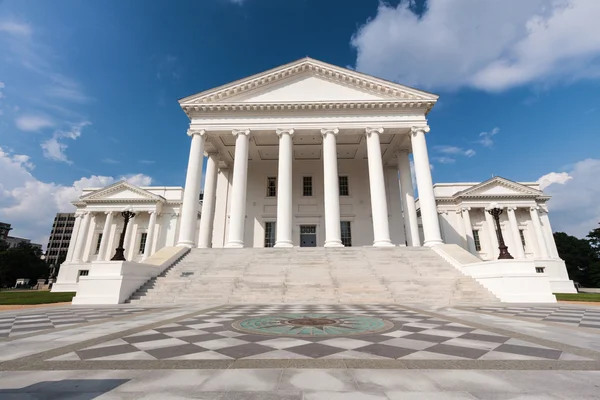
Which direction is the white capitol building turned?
toward the camera

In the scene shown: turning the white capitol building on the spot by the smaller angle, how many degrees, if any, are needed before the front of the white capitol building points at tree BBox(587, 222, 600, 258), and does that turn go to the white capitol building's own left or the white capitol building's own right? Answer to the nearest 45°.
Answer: approximately 135° to the white capitol building's own left
